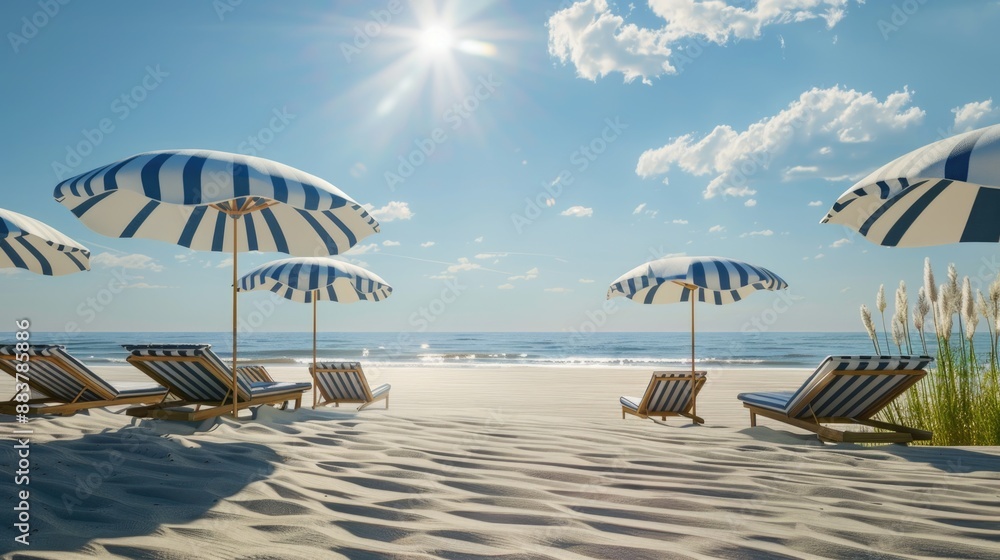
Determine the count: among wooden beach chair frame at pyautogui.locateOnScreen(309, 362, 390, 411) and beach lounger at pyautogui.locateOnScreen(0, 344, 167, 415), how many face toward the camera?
0

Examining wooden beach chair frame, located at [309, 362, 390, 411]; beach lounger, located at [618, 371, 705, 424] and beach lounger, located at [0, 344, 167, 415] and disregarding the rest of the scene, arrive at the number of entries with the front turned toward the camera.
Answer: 0

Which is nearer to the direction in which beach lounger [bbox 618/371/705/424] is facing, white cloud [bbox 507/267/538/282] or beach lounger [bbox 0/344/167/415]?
the white cloud

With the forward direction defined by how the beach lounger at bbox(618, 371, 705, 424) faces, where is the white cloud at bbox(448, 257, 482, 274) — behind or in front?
in front

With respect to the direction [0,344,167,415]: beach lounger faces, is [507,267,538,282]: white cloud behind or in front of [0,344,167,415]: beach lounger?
in front

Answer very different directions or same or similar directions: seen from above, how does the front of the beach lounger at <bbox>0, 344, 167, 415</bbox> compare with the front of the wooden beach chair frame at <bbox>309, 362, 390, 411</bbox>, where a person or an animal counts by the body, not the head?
same or similar directions

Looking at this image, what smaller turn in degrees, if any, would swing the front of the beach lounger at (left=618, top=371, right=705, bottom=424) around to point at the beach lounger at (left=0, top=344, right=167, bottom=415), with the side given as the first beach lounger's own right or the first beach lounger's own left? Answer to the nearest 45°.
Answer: approximately 90° to the first beach lounger's own left

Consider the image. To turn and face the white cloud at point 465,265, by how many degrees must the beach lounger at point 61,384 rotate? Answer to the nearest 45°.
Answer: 0° — it already faces it

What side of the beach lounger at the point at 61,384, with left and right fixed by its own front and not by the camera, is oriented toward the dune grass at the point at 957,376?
right

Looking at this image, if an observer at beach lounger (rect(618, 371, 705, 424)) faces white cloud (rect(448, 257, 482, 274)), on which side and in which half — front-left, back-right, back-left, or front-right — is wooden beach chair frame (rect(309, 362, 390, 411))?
front-left

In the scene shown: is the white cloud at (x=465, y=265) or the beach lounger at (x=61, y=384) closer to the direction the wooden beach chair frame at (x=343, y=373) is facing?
the white cloud

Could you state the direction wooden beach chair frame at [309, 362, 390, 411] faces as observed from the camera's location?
facing away from the viewer and to the right of the viewer

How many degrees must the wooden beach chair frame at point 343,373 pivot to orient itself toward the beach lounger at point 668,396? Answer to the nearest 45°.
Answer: approximately 90° to its right

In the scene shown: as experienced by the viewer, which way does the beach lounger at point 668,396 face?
facing away from the viewer and to the left of the viewer

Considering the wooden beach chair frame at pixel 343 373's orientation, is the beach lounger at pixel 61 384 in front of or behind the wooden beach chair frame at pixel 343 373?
behind

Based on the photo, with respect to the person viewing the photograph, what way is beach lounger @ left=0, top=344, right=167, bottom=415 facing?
facing away from the viewer and to the right of the viewer
